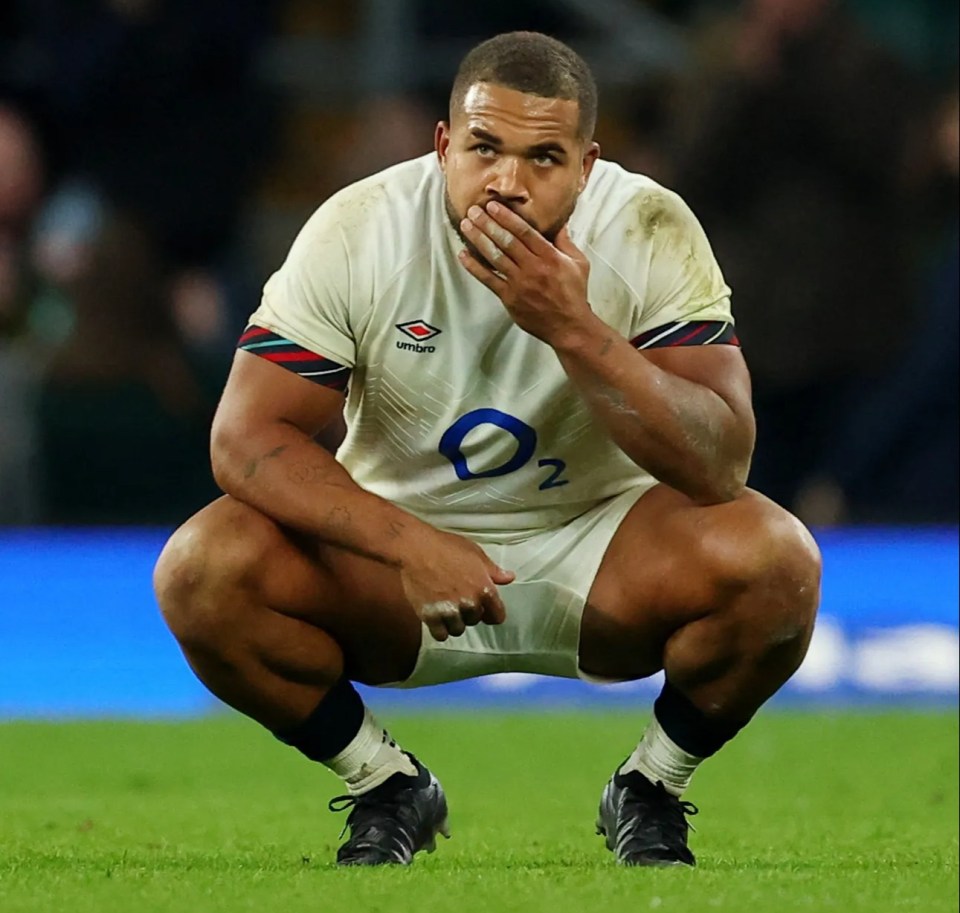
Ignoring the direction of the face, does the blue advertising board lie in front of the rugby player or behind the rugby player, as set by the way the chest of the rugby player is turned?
behind

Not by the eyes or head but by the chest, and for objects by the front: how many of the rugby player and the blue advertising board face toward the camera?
2

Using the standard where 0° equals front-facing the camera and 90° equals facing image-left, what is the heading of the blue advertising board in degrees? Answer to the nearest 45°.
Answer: approximately 0°

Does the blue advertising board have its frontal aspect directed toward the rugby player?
yes
